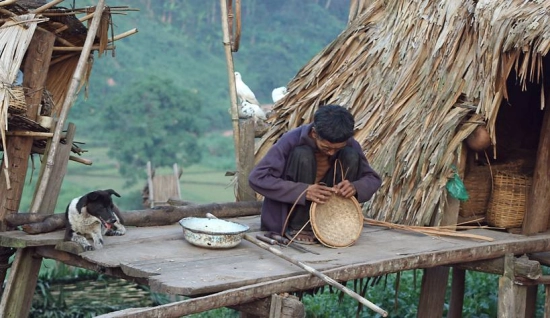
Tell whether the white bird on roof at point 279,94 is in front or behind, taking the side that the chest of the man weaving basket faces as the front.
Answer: behind

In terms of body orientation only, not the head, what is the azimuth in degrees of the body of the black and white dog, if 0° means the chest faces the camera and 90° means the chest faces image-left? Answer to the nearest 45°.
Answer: approximately 315°

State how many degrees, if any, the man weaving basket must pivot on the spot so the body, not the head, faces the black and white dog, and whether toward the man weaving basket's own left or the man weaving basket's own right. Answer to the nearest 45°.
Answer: approximately 135° to the man weaving basket's own right

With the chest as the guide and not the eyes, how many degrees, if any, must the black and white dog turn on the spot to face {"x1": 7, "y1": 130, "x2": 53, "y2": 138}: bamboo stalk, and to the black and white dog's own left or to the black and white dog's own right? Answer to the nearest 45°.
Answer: approximately 90° to the black and white dog's own right

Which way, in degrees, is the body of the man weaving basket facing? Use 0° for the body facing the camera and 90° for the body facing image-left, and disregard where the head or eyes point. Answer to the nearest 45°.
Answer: approximately 315°

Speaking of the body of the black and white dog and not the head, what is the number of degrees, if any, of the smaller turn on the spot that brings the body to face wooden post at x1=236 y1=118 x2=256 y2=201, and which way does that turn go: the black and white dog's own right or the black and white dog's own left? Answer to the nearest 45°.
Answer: approximately 90° to the black and white dog's own left
